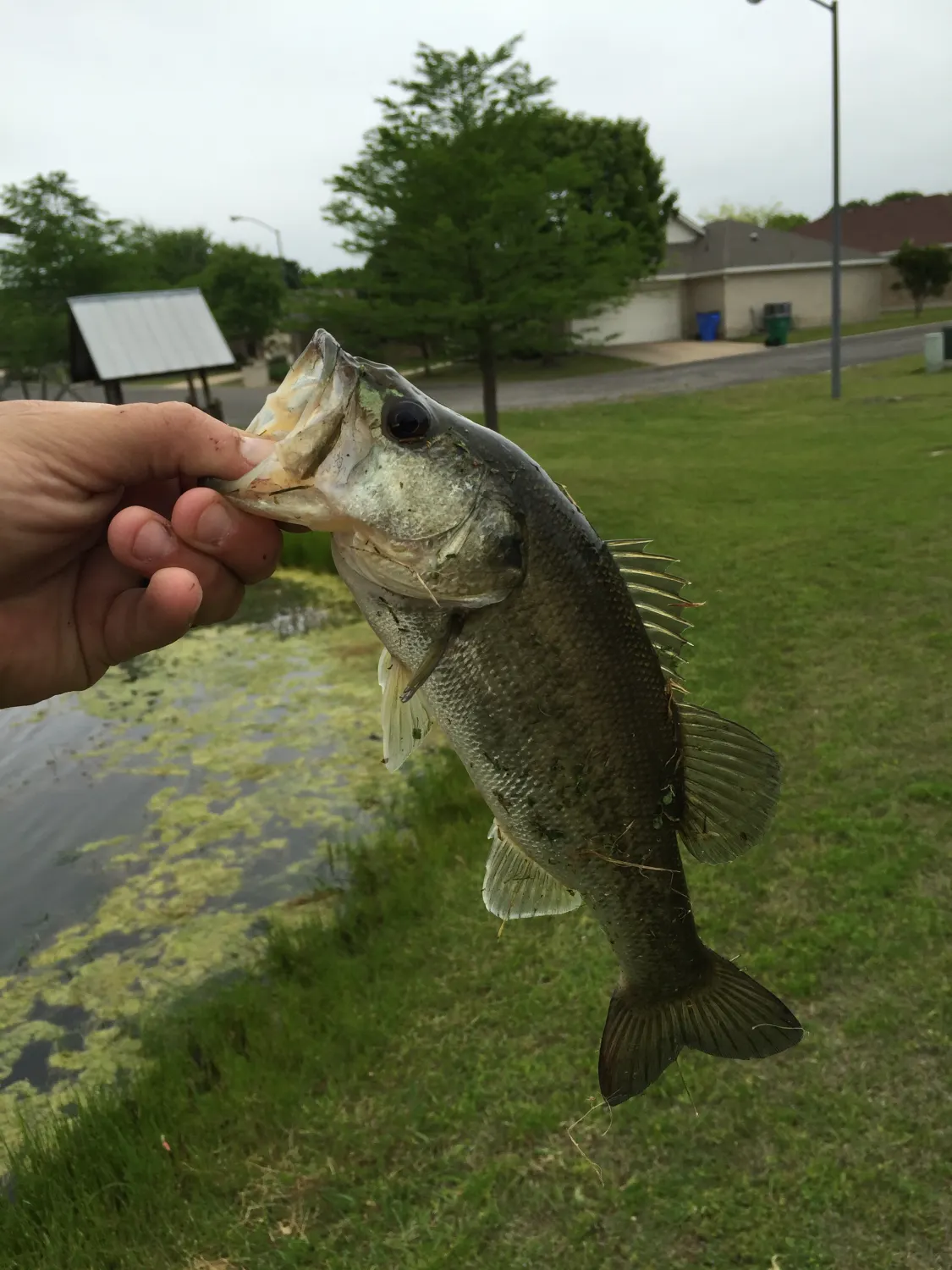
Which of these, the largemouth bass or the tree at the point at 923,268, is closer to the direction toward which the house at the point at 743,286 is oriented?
the largemouth bass

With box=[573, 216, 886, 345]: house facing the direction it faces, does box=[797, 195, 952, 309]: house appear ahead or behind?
behind

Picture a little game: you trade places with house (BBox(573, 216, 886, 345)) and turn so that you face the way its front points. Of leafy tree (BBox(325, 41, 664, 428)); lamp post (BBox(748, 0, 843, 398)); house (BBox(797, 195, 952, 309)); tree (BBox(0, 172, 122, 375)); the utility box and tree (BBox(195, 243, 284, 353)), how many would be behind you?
1

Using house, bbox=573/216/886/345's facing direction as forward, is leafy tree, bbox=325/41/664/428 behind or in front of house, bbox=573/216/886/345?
in front

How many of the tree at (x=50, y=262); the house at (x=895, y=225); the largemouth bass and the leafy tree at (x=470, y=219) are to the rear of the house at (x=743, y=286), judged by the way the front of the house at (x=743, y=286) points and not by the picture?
1

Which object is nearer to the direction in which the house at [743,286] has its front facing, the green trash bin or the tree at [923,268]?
the green trash bin

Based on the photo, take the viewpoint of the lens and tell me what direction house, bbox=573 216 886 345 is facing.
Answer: facing the viewer and to the left of the viewer

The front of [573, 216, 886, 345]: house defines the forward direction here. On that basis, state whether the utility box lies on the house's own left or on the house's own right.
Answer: on the house's own left

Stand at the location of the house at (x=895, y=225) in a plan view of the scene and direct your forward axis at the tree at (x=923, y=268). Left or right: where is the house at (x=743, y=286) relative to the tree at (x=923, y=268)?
right
